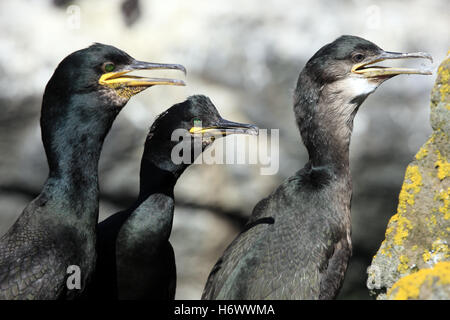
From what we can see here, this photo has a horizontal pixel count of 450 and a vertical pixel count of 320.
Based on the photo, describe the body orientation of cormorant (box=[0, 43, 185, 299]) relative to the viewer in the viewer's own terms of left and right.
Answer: facing to the right of the viewer

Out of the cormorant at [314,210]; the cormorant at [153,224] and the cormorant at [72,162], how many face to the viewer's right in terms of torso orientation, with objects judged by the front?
3

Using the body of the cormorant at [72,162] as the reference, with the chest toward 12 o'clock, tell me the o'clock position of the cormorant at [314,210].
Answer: the cormorant at [314,210] is roughly at 12 o'clock from the cormorant at [72,162].

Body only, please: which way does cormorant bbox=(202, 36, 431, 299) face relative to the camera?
to the viewer's right

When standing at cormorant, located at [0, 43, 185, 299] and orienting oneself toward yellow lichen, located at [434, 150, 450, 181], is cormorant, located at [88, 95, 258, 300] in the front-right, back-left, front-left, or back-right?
front-left

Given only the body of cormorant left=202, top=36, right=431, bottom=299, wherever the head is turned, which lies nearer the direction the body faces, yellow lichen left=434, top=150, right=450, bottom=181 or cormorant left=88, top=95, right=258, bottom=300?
the yellow lichen

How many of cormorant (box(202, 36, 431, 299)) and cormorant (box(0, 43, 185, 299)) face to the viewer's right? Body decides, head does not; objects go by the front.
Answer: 2

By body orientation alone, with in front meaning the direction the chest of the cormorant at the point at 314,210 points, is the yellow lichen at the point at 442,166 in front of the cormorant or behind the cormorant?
in front

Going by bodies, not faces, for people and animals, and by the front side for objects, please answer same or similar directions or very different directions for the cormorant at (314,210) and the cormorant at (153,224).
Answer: same or similar directions

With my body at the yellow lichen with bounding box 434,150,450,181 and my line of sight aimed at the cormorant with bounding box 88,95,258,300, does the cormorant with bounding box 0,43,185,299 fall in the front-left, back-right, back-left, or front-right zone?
front-left

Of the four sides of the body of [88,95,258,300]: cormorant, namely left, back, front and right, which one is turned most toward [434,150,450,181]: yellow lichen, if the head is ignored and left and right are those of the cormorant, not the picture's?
front

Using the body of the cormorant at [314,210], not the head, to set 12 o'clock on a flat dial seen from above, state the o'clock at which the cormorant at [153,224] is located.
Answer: the cormorant at [153,224] is roughly at 6 o'clock from the cormorant at [314,210].

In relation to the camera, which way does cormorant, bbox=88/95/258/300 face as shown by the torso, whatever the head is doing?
to the viewer's right

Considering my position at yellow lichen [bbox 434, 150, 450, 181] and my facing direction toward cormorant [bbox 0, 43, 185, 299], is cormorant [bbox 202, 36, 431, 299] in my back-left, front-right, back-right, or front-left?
front-right

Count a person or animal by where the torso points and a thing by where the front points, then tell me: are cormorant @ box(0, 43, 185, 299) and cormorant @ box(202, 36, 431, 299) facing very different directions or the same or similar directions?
same or similar directions

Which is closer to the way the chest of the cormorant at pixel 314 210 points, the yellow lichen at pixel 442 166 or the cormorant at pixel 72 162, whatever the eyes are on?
the yellow lichen

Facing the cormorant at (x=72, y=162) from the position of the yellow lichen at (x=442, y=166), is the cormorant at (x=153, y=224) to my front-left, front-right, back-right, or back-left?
front-right

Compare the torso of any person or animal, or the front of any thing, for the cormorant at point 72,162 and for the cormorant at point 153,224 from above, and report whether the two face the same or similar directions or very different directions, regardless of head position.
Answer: same or similar directions

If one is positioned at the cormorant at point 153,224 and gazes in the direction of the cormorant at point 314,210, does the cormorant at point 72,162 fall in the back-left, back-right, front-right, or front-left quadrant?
back-right
